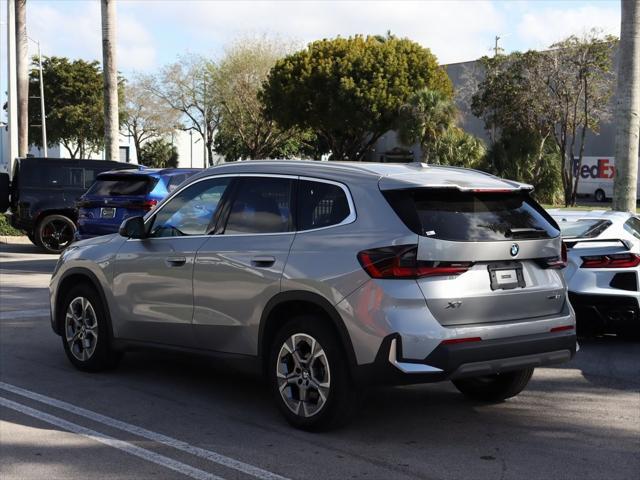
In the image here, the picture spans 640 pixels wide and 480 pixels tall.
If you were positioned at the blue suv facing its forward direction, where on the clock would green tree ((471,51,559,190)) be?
The green tree is roughly at 12 o'clock from the blue suv.

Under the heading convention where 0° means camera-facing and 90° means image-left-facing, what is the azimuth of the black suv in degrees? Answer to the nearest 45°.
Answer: approximately 225°

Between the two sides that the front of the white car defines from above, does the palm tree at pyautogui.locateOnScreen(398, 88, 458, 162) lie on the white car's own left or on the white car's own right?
on the white car's own left

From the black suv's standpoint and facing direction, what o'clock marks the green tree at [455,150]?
The green tree is roughly at 12 o'clock from the black suv.

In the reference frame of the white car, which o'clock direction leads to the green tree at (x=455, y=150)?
The green tree is roughly at 10 o'clock from the white car.

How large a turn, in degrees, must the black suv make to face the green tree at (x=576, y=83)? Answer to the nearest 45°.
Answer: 0° — it already faces it

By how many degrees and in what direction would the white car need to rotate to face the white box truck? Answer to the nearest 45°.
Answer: approximately 45° to its left

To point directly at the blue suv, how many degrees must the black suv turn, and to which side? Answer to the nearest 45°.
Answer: approximately 45° to its right

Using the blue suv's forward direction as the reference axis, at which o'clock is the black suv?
The black suv is roughly at 10 o'clock from the blue suv.

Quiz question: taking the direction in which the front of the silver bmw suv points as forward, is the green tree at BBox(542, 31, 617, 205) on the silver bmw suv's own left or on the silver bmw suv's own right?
on the silver bmw suv's own right
